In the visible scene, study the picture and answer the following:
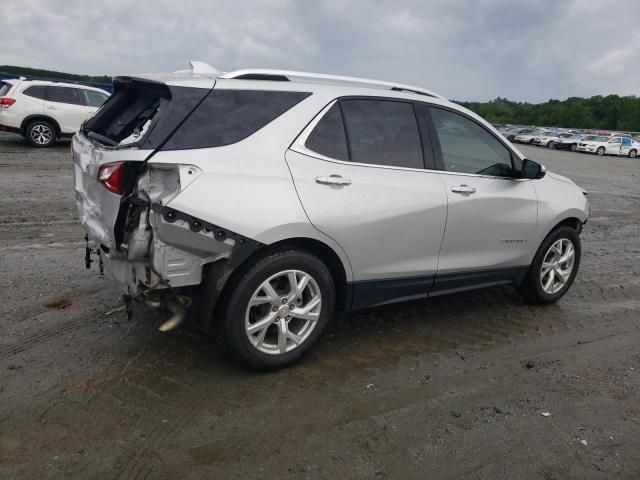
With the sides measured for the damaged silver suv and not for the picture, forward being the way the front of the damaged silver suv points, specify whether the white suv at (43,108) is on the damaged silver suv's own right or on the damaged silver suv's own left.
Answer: on the damaged silver suv's own left

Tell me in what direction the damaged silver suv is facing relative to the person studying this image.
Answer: facing away from the viewer and to the right of the viewer
